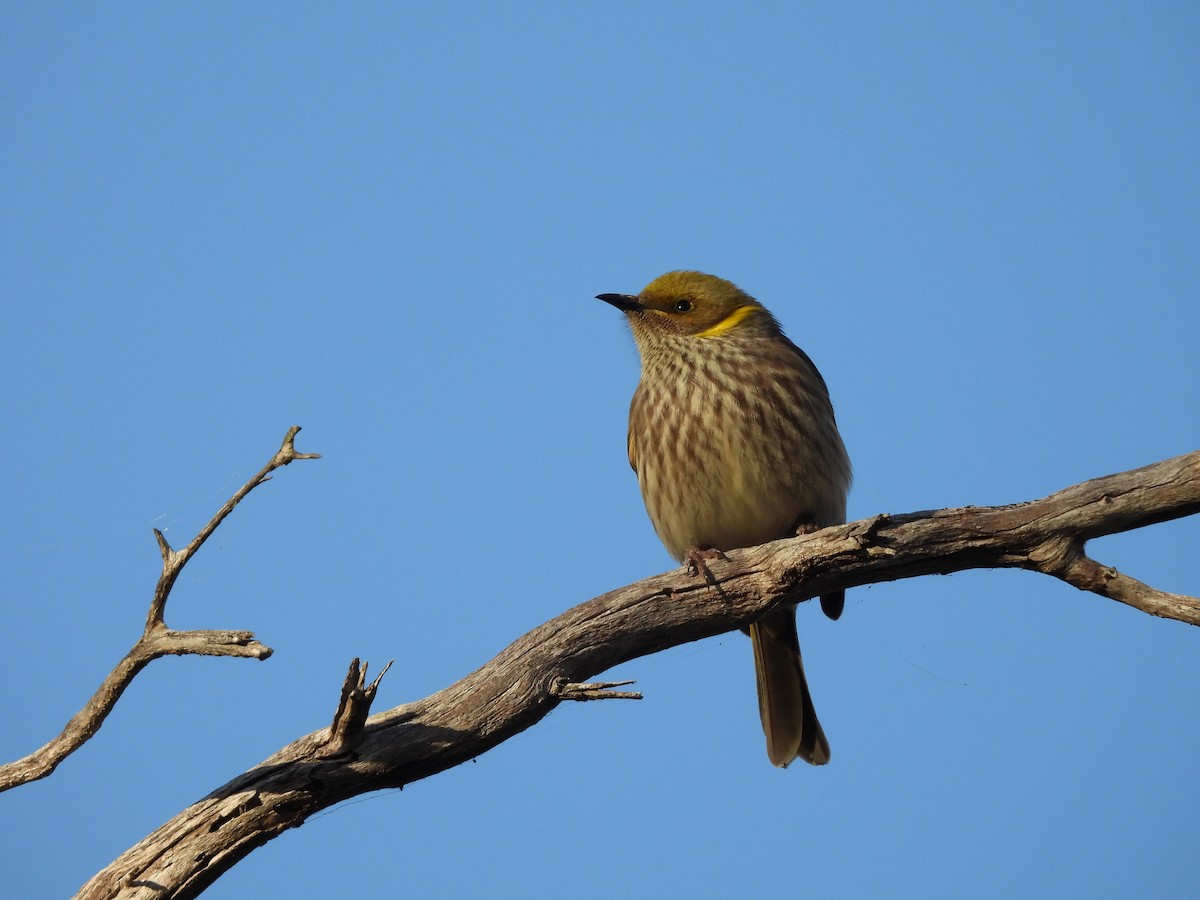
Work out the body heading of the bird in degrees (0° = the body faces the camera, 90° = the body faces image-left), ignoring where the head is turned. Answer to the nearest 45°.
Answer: approximately 45°

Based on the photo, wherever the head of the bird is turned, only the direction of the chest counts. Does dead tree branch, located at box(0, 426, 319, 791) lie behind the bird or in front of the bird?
in front
